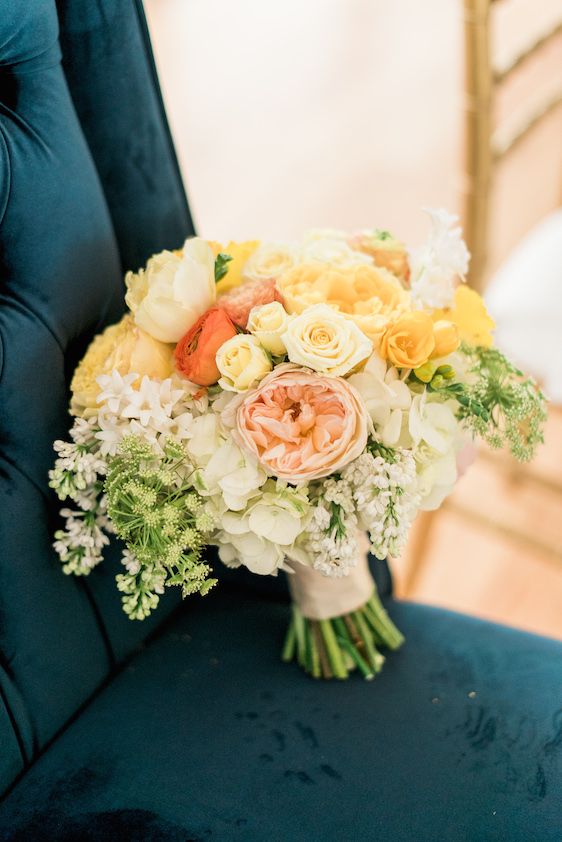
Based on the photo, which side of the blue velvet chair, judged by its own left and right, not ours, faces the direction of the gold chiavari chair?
left

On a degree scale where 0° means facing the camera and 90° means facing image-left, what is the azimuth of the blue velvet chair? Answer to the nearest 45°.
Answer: approximately 315°
